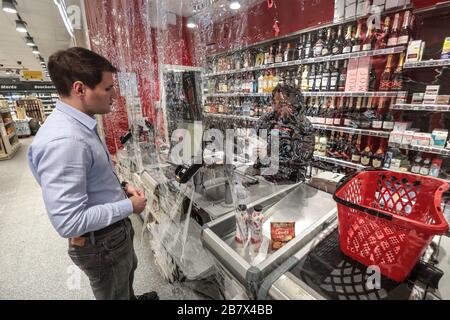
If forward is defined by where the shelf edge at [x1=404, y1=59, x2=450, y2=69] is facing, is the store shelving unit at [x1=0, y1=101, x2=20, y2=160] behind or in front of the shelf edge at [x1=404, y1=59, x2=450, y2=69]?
in front

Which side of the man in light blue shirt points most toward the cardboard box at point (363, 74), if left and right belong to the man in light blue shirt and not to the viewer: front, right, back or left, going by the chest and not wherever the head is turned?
front

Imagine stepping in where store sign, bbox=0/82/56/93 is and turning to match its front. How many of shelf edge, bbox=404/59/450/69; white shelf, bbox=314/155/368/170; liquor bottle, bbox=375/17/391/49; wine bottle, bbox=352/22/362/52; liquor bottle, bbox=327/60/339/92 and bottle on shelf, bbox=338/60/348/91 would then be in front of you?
6

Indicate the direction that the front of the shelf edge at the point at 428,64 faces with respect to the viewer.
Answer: facing the viewer and to the left of the viewer

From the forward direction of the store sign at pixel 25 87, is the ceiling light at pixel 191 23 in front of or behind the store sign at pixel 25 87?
in front

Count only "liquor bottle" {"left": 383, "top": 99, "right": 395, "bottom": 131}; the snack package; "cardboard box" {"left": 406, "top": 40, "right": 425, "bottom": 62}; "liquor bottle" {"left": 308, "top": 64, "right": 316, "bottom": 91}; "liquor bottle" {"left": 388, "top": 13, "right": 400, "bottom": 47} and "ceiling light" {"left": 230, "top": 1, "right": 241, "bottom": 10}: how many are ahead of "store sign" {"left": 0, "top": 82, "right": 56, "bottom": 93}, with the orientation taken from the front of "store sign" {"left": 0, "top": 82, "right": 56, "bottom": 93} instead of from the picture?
6

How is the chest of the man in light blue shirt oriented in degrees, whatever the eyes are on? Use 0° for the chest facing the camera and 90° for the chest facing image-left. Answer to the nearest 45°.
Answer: approximately 270°

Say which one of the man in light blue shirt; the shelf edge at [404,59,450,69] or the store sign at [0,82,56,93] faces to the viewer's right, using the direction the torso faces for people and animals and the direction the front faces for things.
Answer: the man in light blue shirt

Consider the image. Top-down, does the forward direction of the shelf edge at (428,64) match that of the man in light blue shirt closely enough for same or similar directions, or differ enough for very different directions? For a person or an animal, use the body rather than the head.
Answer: very different directions

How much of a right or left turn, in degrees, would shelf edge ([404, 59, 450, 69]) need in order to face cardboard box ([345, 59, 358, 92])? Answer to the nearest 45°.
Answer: approximately 45° to its right

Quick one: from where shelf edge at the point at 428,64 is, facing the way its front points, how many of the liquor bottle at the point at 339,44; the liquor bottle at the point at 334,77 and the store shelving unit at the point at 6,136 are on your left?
0

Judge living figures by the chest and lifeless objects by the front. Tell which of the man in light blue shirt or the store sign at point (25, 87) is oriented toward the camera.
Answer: the store sign

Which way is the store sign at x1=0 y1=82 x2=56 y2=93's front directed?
toward the camera

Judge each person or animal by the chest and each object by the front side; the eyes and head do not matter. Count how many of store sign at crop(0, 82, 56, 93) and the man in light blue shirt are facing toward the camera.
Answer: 1

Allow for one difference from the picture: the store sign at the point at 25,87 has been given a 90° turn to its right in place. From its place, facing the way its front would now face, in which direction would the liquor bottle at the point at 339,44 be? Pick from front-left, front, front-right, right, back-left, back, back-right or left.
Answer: left

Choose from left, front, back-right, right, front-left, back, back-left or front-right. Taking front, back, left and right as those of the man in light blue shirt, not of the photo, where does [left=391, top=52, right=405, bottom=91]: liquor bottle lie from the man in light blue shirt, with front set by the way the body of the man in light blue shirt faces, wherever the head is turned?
front

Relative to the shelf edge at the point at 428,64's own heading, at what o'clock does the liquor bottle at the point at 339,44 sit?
The liquor bottle is roughly at 2 o'clock from the shelf edge.
